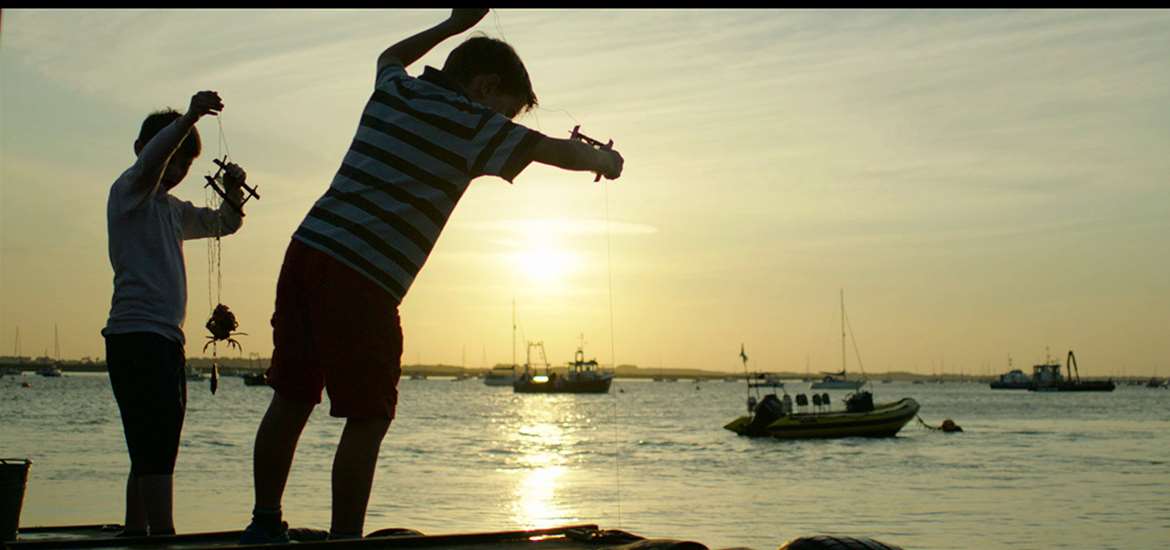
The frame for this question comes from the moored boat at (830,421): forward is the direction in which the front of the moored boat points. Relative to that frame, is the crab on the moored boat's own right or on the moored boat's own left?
on the moored boat's own right

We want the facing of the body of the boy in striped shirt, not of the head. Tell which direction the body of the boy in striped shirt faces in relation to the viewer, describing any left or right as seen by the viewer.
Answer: facing away from the viewer and to the right of the viewer

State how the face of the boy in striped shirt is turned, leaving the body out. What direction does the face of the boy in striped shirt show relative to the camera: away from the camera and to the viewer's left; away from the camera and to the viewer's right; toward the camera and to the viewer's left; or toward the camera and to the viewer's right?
away from the camera and to the viewer's right

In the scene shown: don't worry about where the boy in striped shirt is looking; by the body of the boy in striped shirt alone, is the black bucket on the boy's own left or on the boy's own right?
on the boy's own left

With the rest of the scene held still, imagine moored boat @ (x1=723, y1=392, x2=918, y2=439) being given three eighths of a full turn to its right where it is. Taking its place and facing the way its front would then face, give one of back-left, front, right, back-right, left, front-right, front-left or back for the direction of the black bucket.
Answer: front-left

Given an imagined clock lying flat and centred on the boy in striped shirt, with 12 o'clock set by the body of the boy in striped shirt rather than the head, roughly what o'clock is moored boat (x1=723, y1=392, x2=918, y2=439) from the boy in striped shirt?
The moored boat is roughly at 11 o'clock from the boy in striped shirt.

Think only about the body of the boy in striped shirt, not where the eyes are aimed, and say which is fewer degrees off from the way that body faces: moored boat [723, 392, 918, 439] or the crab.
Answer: the moored boat

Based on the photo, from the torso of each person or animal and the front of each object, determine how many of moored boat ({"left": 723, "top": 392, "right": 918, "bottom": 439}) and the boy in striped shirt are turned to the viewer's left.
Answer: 0

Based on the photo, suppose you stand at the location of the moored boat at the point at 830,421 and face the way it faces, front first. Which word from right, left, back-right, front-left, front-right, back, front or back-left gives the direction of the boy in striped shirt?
right

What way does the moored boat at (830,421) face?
to the viewer's right

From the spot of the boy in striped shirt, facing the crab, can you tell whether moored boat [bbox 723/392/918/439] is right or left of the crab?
right
